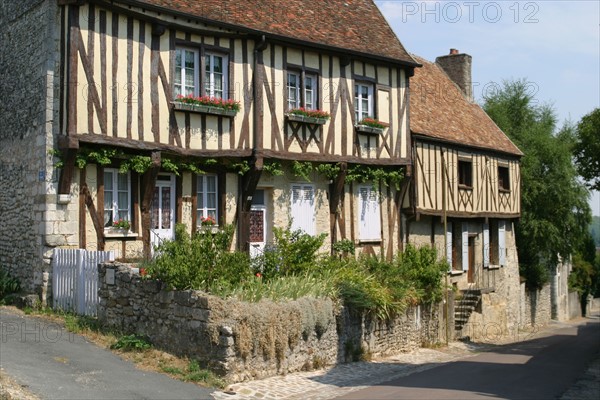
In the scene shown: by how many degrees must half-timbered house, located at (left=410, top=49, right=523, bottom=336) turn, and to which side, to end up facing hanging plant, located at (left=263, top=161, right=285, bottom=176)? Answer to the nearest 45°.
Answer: approximately 90° to its right

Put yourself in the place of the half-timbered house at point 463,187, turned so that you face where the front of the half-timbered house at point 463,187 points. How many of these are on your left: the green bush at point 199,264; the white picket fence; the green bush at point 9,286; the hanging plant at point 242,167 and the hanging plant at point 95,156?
0

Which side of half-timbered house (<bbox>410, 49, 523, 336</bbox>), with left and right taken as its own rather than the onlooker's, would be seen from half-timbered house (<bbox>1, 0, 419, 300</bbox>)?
right

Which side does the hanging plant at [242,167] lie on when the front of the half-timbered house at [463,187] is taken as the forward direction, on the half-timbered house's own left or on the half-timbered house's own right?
on the half-timbered house's own right

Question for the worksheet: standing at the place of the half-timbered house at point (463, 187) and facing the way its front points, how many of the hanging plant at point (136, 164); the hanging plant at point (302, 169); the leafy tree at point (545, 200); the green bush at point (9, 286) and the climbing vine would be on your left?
1

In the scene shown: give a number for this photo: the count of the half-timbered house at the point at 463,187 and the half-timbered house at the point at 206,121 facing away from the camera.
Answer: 0

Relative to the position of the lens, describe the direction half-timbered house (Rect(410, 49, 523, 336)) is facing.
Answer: facing the viewer and to the right of the viewer

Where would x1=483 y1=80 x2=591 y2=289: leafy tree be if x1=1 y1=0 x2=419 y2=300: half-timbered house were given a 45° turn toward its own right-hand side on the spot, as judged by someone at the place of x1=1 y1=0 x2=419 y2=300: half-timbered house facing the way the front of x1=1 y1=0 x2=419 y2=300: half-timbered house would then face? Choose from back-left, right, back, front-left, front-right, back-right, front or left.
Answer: back-left

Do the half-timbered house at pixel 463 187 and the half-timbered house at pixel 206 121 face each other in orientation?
no

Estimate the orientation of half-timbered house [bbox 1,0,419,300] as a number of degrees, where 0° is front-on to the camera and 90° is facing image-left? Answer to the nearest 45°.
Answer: approximately 315°

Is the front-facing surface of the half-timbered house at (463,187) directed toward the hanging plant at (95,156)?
no

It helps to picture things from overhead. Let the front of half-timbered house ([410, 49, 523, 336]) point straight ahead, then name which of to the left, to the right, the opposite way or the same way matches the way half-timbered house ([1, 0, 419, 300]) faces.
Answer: the same way

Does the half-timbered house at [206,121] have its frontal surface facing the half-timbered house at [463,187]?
no

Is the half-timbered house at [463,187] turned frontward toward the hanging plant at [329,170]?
no

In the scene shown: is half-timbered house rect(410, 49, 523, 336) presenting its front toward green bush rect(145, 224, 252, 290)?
no
